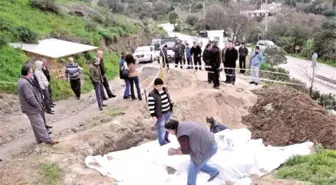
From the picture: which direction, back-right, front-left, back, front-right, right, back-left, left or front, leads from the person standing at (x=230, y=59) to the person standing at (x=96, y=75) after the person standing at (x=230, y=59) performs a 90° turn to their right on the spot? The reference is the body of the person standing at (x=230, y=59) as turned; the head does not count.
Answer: front-left

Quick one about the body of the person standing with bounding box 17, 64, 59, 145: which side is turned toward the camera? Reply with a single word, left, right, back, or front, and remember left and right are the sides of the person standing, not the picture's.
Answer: right

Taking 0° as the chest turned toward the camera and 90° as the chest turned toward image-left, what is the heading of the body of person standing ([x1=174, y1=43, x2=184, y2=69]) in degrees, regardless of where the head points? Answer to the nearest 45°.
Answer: approximately 0°

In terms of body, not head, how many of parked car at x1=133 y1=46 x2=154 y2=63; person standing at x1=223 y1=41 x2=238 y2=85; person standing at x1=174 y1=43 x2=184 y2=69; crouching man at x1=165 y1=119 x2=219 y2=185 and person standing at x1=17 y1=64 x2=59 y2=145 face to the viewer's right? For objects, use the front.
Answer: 1

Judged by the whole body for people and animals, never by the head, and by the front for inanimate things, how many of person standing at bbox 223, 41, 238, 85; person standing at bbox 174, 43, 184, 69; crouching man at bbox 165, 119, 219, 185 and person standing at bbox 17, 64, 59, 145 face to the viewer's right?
1

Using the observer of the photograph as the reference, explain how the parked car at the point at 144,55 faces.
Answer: facing the viewer and to the left of the viewer

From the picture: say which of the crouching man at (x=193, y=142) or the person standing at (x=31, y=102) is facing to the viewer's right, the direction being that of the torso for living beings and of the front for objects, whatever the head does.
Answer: the person standing

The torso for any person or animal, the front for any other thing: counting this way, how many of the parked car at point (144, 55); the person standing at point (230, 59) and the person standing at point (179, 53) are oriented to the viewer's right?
0

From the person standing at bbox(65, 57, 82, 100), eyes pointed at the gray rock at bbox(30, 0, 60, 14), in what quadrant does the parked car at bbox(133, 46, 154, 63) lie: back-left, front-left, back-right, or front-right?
front-right

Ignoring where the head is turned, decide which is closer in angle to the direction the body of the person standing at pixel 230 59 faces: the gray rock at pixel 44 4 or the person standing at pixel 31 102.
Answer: the person standing
